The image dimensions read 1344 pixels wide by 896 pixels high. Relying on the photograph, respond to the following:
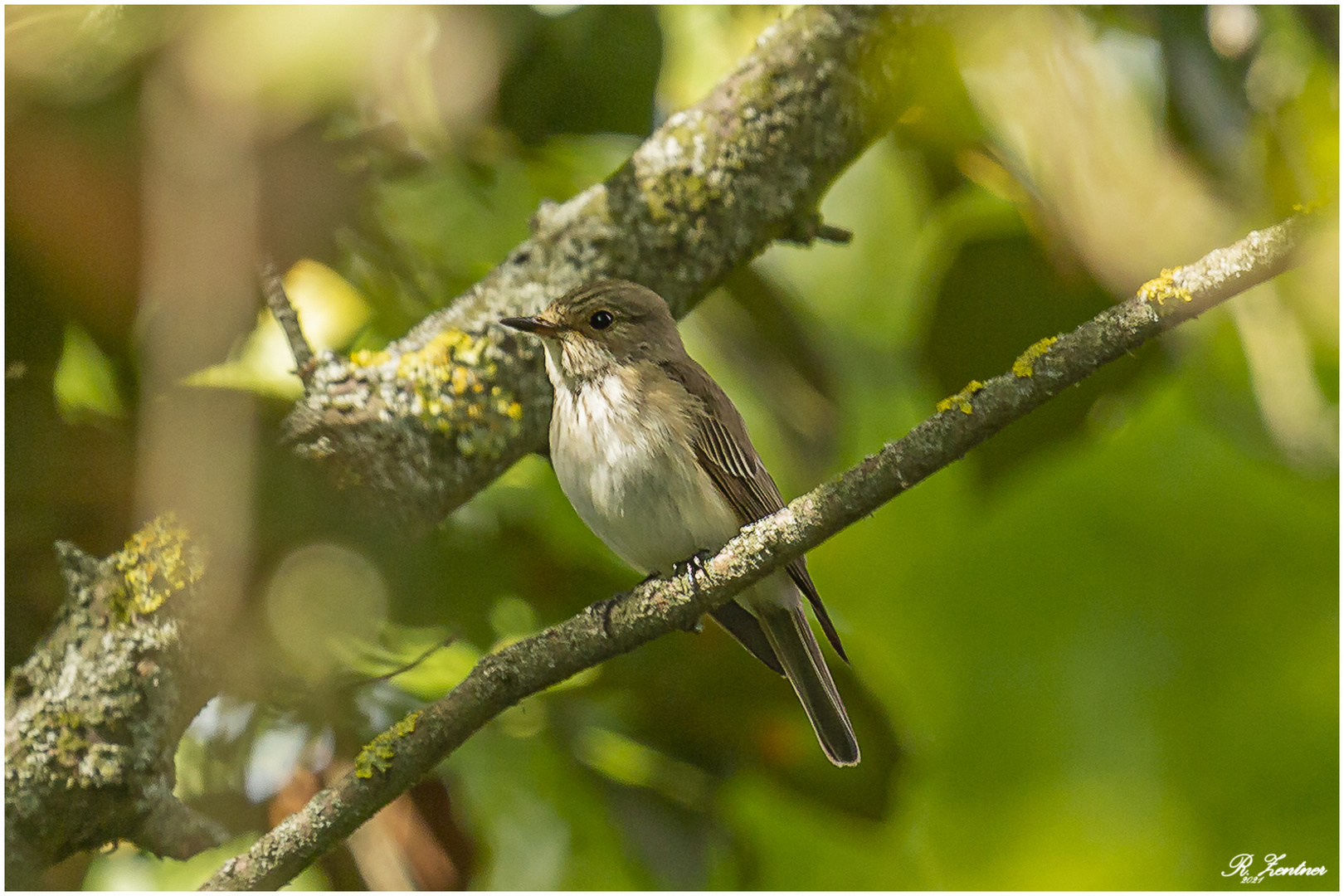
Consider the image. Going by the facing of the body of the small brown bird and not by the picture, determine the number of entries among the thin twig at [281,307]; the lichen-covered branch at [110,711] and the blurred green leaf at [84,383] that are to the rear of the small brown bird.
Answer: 0

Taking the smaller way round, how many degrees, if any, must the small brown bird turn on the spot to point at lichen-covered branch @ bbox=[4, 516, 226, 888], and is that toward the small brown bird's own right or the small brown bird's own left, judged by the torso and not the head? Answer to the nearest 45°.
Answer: approximately 45° to the small brown bird's own right

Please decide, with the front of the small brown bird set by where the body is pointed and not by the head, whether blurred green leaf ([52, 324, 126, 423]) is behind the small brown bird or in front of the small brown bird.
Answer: in front

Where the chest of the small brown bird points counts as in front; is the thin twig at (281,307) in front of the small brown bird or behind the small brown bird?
in front

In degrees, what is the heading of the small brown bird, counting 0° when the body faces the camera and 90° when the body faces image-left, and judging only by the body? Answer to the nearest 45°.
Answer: approximately 45°
